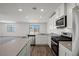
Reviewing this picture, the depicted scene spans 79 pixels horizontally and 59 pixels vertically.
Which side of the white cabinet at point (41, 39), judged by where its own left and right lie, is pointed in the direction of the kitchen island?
front

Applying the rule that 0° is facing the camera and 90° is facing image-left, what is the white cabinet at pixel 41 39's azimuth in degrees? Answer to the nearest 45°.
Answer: approximately 0°
